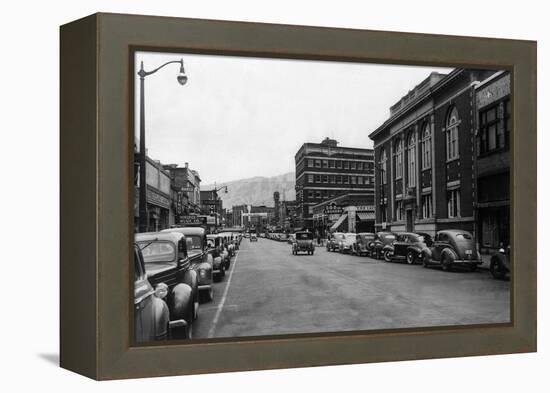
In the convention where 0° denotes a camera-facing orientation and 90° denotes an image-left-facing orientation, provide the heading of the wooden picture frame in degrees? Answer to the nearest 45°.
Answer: approximately 315°
